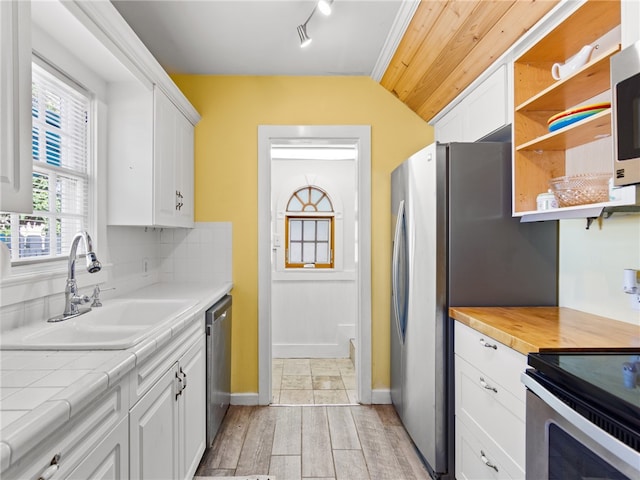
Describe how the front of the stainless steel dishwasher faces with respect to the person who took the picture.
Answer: facing to the right of the viewer

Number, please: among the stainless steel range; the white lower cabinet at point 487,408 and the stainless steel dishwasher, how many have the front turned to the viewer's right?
1

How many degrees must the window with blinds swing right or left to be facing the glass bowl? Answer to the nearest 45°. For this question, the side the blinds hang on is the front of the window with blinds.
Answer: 0° — it already faces it

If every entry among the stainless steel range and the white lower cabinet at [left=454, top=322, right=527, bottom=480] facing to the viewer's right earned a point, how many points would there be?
0

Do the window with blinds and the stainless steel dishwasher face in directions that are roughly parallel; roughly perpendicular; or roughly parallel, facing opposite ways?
roughly parallel

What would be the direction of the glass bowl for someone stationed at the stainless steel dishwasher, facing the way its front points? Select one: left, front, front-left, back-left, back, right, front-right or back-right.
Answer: front-right

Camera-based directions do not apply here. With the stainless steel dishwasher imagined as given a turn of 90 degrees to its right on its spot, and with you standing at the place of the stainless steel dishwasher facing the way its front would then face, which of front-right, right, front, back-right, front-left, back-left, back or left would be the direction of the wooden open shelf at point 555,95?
front-left

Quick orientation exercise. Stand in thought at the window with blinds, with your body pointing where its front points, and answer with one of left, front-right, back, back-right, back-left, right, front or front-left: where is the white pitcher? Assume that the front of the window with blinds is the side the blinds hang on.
front

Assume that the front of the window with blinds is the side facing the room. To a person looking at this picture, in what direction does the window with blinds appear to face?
facing the viewer and to the right of the viewer

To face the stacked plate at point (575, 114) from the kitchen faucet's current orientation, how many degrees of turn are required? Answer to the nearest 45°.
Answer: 0° — it already faces it

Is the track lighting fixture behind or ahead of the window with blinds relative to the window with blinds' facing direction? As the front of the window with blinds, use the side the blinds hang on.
ahead

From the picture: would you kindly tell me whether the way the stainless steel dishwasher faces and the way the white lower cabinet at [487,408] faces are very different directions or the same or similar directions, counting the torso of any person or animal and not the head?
very different directions

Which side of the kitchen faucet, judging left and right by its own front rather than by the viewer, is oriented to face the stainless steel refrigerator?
front

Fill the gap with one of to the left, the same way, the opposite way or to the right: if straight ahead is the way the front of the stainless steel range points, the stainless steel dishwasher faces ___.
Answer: the opposite way

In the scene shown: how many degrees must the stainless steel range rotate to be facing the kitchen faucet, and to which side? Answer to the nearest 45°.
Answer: approximately 45° to its right

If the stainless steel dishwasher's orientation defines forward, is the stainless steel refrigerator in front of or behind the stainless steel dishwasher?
in front

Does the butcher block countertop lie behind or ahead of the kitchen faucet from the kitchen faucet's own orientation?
ahead

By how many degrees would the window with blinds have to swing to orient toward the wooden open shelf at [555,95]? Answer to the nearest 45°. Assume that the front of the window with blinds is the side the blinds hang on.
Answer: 0° — it already faces it
